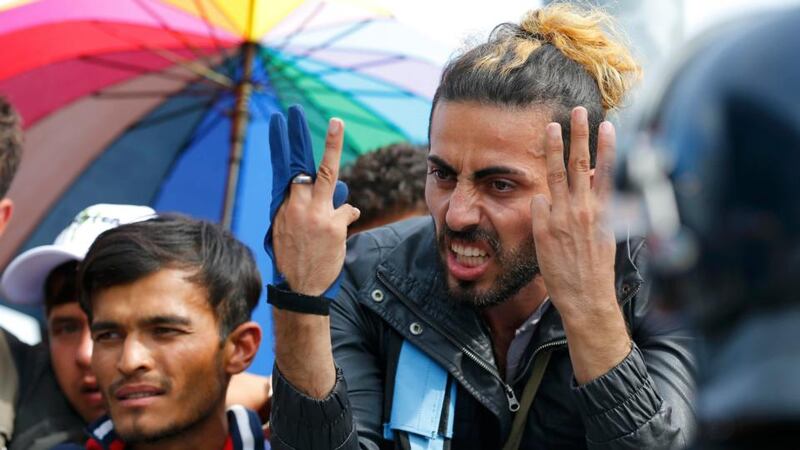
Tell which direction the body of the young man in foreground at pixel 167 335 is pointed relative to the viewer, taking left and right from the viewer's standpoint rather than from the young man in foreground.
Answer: facing the viewer and to the left of the viewer

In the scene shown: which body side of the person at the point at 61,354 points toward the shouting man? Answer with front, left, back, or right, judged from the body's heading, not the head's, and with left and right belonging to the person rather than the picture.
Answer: left

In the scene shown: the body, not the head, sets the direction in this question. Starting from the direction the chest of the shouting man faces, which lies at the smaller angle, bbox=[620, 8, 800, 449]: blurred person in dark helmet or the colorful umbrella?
the blurred person in dark helmet

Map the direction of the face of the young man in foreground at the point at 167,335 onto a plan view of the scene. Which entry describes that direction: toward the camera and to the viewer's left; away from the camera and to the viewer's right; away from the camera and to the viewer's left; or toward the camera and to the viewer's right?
toward the camera and to the viewer's left

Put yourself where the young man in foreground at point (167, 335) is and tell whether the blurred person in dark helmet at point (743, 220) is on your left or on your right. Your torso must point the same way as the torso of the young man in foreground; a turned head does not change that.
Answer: on your left

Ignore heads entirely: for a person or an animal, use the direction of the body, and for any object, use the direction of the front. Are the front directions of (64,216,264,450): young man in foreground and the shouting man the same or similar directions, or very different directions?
same or similar directions

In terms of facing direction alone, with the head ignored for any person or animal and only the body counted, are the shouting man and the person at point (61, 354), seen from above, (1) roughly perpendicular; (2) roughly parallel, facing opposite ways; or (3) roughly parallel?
roughly parallel

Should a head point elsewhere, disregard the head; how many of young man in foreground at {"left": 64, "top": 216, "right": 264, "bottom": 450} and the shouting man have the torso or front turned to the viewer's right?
0

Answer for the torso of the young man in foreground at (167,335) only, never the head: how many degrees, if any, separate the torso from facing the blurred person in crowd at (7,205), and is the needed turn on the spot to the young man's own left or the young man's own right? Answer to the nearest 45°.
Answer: approximately 90° to the young man's own right

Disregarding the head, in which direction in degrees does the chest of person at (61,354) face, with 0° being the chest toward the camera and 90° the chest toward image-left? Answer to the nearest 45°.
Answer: approximately 45°

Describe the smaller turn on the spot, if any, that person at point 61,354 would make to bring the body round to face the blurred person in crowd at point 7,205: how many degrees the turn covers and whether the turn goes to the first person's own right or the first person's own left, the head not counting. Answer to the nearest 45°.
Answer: approximately 90° to the first person's own right
